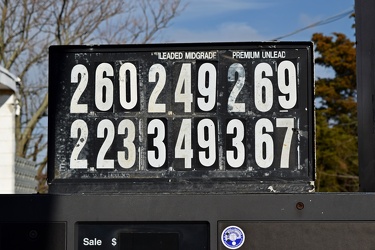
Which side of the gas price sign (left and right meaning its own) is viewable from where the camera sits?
front

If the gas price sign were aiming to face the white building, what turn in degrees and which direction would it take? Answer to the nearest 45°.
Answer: approximately 180°

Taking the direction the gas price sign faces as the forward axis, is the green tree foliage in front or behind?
behind
